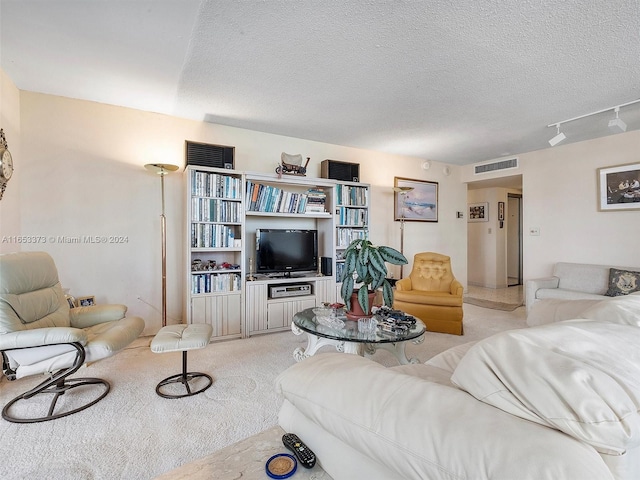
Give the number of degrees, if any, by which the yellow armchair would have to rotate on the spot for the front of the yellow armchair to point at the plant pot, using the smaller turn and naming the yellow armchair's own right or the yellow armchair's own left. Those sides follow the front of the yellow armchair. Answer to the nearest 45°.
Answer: approximately 45° to the yellow armchair's own right

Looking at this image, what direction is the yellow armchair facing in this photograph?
toward the camera

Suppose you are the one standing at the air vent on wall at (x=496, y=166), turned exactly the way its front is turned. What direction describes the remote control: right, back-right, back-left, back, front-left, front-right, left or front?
front-left

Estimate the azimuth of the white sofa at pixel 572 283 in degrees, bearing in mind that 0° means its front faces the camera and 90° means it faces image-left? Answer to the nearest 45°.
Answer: approximately 45°

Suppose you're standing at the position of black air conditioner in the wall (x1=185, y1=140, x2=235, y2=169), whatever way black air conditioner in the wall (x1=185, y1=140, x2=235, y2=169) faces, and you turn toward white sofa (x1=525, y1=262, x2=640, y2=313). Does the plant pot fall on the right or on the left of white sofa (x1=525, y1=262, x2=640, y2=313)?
right

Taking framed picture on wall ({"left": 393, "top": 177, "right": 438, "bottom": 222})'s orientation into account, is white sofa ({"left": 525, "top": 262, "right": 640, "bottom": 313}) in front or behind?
in front

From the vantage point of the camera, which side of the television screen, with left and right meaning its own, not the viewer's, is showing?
front

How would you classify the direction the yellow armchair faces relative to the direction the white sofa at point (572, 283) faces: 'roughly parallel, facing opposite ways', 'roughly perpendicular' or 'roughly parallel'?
roughly perpendicular

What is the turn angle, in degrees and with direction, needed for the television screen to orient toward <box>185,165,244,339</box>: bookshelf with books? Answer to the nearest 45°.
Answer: approximately 45° to its right

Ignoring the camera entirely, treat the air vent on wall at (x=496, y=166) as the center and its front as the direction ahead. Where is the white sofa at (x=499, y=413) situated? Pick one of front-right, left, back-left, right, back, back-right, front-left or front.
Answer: front-left

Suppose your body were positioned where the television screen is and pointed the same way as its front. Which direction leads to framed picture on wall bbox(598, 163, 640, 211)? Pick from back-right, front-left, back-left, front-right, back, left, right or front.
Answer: left
